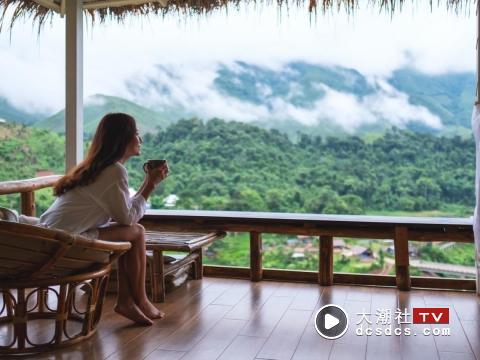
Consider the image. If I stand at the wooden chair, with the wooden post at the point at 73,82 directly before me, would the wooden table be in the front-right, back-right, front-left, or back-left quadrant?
front-right

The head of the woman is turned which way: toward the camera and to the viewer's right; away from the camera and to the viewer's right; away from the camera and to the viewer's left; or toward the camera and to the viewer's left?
away from the camera and to the viewer's right

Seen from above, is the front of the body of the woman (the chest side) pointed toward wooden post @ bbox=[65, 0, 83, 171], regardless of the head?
no

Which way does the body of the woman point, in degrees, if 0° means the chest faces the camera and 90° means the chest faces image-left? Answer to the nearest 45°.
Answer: approximately 270°

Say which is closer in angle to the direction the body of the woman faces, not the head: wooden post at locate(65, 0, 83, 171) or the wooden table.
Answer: the wooden table

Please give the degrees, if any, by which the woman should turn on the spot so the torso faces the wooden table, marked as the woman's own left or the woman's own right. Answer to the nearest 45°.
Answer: approximately 45° to the woman's own left
